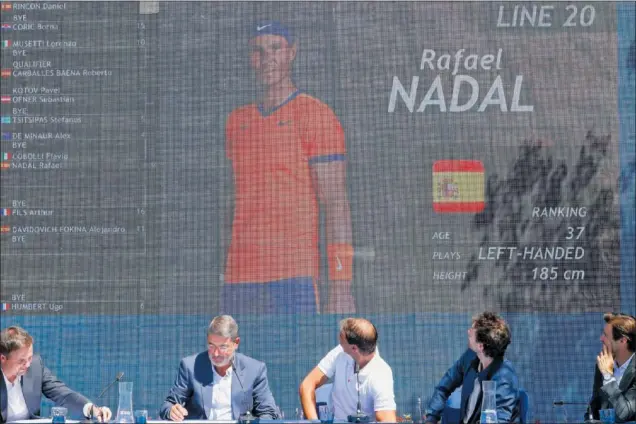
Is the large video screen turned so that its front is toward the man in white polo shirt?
yes

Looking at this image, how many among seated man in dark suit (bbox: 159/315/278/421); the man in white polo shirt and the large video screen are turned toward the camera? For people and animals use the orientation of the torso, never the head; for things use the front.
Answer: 3

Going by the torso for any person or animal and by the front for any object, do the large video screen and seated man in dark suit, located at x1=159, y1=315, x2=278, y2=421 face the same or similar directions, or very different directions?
same or similar directions

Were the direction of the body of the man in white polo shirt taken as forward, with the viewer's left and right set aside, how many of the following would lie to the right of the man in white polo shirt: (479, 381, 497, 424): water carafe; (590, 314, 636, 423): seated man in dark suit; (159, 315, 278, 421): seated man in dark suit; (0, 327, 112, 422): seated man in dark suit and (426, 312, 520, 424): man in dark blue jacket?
2

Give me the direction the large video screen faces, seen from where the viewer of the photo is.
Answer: facing the viewer

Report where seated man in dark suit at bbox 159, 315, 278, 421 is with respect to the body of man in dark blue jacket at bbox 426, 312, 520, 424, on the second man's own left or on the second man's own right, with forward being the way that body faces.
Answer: on the second man's own right

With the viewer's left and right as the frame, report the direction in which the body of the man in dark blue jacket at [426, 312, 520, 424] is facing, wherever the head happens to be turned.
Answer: facing the viewer and to the left of the viewer

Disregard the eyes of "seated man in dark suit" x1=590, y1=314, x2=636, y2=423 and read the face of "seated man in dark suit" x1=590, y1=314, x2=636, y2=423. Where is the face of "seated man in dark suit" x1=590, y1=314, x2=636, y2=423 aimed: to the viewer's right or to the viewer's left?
to the viewer's left

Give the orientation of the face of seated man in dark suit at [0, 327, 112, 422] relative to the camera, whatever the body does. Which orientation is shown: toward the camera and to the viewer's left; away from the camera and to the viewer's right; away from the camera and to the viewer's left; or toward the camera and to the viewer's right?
toward the camera and to the viewer's right

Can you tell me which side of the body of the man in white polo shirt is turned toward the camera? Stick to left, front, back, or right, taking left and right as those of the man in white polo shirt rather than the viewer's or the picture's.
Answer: front

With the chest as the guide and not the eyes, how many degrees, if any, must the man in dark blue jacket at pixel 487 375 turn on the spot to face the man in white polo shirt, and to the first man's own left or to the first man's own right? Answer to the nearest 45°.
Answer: approximately 45° to the first man's own right

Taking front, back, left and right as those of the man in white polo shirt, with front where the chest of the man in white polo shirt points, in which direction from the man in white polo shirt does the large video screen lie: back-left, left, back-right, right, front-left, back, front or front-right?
back

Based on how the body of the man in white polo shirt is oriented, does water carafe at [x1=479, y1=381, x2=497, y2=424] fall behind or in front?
in front

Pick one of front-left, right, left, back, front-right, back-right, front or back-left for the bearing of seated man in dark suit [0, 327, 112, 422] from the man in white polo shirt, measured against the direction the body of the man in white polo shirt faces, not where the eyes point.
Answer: right
